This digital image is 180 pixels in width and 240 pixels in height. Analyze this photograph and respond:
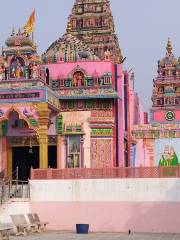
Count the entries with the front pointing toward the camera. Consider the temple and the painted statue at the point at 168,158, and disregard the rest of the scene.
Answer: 2

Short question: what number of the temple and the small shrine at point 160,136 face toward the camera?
2

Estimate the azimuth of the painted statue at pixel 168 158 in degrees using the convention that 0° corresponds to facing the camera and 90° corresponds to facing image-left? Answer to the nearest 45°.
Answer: approximately 0°

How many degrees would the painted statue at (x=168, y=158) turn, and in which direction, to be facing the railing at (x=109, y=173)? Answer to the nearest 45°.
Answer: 0° — it already faces it

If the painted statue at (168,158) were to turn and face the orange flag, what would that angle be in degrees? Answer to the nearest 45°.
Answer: approximately 45° to its right
